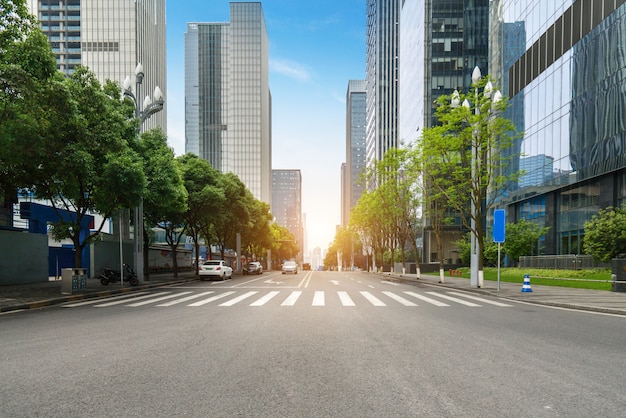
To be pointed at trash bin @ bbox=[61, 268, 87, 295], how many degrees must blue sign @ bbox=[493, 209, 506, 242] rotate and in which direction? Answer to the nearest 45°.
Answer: approximately 45° to its right

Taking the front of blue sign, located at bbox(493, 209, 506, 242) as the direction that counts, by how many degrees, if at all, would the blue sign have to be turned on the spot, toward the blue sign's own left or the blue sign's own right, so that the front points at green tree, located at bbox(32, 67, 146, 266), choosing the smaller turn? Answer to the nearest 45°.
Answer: approximately 45° to the blue sign's own right

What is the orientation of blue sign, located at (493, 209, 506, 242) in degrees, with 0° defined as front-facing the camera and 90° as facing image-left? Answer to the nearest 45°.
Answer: approximately 0°

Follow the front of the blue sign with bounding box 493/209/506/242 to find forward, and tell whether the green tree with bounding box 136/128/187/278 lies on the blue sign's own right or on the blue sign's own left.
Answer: on the blue sign's own right
